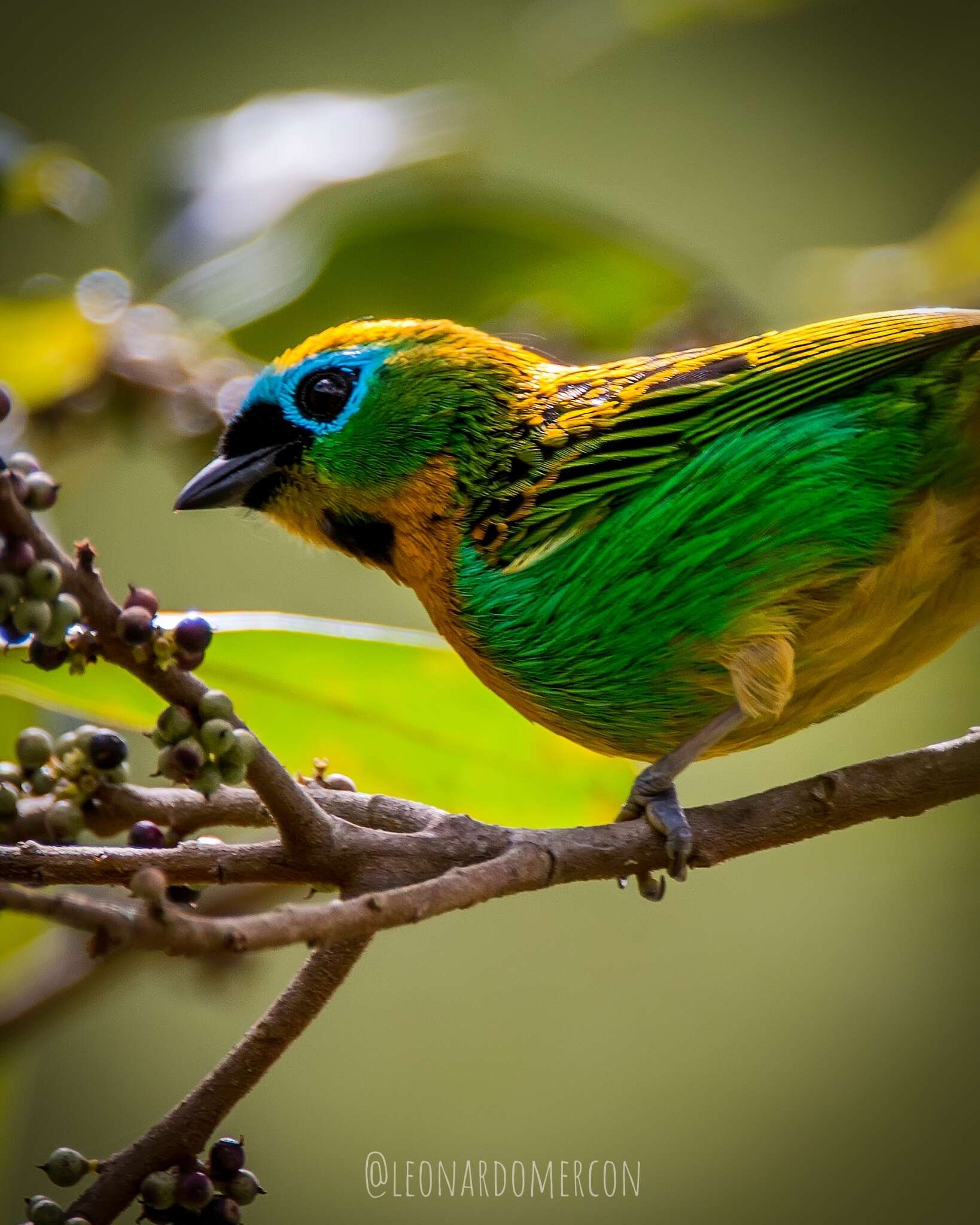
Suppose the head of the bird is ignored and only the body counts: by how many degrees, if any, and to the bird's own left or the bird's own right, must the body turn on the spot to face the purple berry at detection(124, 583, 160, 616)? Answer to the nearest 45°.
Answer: approximately 45° to the bird's own left

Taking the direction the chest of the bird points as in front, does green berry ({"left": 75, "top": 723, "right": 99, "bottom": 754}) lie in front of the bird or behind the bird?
in front

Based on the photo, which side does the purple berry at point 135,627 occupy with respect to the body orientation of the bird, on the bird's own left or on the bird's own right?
on the bird's own left

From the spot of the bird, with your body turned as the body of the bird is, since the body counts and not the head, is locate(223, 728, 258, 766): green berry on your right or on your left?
on your left

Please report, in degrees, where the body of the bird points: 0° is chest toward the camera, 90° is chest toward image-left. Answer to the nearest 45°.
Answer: approximately 90°

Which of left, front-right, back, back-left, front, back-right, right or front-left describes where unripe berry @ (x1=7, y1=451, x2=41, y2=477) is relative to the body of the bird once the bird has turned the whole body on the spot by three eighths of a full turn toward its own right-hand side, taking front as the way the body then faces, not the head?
back

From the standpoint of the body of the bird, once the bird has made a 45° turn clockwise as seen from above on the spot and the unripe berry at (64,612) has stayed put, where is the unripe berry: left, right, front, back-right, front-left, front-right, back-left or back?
left

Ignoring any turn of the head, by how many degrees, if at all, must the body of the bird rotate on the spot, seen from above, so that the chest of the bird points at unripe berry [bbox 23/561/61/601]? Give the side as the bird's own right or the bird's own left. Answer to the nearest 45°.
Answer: approximately 45° to the bird's own left

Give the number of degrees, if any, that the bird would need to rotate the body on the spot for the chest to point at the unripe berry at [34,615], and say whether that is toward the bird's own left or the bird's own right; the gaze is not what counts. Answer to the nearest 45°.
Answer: approximately 45° to the bird's own left

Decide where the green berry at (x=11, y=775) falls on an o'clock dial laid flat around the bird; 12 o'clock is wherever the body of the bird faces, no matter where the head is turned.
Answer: The green berry is roughly at 11 o'clock from the bird.

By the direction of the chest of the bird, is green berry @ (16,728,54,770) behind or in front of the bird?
in front
